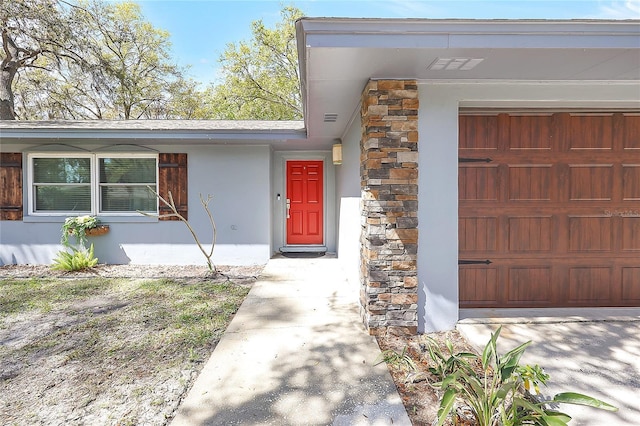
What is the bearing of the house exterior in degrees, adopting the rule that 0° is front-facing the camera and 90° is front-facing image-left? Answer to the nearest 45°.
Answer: approximately 0°

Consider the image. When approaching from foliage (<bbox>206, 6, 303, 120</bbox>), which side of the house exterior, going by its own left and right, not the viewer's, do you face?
back

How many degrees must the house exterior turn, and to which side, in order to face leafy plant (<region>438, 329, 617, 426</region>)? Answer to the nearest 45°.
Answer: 0° — it already faces it

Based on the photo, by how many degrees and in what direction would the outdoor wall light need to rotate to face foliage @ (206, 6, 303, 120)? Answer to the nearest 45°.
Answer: approximately 90° to its right

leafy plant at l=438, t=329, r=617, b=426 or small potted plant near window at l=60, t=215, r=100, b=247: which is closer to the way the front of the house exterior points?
the leafy plant
